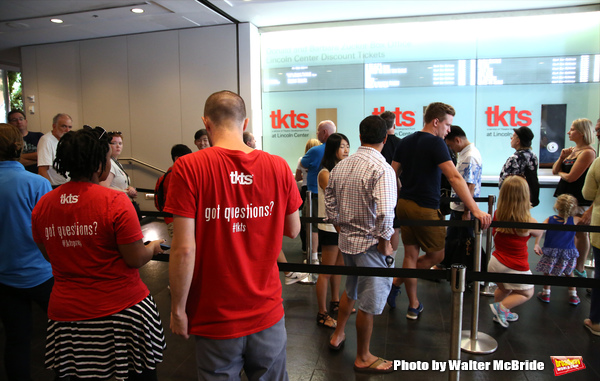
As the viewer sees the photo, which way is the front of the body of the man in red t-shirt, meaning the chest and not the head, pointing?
away from the camera

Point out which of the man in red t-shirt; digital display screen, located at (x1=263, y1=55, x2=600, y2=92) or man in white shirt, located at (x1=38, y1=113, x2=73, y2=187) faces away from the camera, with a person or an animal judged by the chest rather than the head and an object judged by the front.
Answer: the man in red t-shirt

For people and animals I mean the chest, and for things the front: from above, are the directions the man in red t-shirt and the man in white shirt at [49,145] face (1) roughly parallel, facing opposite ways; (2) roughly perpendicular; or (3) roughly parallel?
roughly perpendicular

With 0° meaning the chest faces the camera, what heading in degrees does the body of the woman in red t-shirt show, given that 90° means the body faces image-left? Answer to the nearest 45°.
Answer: approximately 225°

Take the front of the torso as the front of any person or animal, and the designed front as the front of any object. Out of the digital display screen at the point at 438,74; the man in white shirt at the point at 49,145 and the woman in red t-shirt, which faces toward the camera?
the digital display screen

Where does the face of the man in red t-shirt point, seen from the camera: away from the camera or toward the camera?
away from the camera

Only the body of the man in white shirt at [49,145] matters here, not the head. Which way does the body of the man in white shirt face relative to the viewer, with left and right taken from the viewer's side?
facing to the right of the viewer

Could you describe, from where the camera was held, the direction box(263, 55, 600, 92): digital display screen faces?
facing the viewer

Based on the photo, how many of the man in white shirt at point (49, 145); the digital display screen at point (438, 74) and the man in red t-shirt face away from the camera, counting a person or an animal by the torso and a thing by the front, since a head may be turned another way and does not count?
1

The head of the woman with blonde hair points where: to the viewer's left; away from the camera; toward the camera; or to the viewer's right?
to the viewer's left

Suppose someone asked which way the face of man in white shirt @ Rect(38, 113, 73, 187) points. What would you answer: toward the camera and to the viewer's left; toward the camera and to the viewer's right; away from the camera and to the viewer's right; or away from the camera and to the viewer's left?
toward the camera and to the viewer's right

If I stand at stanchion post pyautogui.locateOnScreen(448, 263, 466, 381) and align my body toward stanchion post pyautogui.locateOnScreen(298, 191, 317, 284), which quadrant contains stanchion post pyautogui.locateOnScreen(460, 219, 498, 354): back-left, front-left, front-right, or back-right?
front-right
